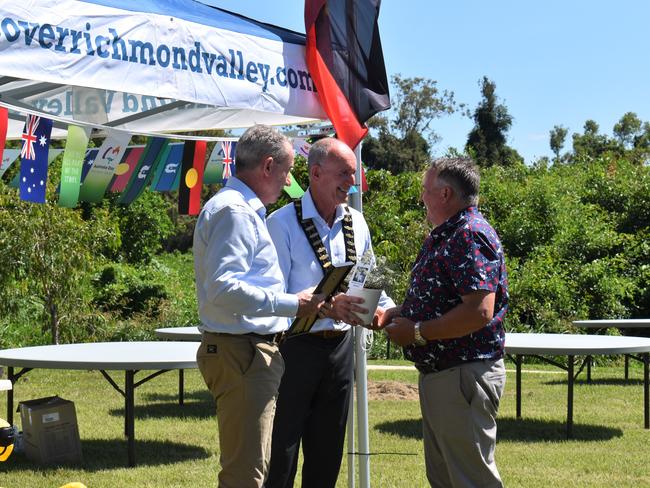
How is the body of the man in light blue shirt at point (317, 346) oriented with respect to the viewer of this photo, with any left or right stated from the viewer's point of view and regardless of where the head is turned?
facing the viewer and to the right of the viewer

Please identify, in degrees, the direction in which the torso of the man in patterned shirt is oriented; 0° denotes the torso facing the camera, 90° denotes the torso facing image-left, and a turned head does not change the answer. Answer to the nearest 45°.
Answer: approximately 90°

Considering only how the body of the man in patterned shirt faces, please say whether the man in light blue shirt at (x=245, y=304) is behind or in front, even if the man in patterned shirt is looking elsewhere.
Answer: in front

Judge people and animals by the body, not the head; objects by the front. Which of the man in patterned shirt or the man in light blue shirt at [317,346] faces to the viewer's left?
the man in patterned shirt

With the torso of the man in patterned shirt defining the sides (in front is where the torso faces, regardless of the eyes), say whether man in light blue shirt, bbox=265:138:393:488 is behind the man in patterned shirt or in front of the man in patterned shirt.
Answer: in front

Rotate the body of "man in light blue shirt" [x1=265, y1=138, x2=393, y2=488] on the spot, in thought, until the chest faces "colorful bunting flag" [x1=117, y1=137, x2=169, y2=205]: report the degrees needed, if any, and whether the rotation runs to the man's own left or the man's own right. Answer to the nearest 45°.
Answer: approximately 180°

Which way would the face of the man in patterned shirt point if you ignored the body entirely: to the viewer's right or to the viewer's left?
to the viewer's left

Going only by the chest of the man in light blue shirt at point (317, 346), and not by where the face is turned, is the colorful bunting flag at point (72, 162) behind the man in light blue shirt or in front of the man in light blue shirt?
behind

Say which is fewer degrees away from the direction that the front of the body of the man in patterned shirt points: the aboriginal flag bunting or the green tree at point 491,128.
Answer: the aboriginal flag bunting

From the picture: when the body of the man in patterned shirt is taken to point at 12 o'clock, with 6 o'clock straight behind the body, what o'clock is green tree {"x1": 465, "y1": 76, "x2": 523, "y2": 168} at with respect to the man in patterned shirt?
The green tree is roughly at 3 o'clock from the man in patterned shirt.

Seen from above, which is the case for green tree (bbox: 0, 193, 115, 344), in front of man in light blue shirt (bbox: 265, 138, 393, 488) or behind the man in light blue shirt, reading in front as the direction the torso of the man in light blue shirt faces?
behind

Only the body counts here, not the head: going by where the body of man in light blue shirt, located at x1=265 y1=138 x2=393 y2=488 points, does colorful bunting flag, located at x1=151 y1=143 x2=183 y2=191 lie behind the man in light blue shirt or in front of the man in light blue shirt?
behind

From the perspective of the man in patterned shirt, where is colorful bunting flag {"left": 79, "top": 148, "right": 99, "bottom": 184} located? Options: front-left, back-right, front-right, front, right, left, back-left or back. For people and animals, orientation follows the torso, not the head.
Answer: front-right

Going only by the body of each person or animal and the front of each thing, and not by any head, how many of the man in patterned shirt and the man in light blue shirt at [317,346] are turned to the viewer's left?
1

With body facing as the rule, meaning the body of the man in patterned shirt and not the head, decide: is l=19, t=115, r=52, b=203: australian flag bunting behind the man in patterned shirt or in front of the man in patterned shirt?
in front
